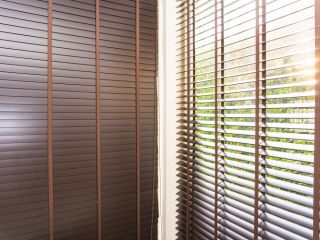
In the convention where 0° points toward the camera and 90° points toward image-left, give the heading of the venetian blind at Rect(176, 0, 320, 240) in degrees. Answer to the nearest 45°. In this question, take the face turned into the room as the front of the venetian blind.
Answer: approximately 45°

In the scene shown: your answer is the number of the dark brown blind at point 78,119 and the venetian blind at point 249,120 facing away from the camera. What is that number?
0

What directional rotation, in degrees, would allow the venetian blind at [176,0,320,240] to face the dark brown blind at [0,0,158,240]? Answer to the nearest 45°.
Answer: approximately 45° to its right

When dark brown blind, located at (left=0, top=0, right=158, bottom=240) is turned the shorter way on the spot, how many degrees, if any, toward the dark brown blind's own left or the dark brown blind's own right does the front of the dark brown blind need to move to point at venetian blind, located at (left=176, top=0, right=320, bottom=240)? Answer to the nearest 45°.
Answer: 0° — it already faces it

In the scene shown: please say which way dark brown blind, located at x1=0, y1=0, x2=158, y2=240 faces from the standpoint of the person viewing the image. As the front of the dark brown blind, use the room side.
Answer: facing the viewer and to the right of the viewer
